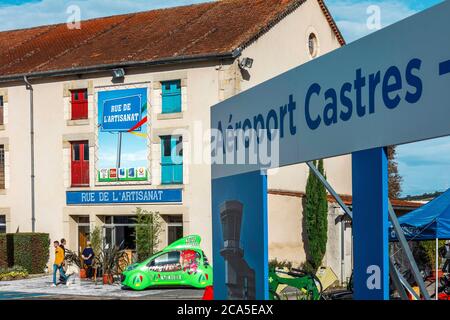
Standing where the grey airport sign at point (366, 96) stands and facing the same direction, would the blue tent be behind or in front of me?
behind

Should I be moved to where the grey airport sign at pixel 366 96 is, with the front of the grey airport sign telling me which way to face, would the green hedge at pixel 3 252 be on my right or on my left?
on my right

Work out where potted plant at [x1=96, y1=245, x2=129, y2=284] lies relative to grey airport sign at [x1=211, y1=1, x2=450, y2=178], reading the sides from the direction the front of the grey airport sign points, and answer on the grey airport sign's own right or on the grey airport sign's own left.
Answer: on the grey airport sign's own right

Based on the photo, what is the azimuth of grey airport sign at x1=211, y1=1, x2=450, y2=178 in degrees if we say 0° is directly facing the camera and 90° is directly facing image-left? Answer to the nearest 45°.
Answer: approximately 45°

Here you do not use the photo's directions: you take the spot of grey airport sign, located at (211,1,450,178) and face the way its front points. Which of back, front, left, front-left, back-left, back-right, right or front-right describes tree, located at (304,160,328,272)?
back-right

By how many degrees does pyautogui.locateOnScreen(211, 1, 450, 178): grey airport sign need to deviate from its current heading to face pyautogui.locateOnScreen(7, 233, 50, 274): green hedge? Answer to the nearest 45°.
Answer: approximately 90° to its right

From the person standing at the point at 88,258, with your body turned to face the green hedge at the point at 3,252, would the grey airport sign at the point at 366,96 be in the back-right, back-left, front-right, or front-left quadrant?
back-left

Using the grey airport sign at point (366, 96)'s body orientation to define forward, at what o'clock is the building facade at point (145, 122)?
The building facade is roughly at 4 o'clock from the grey airport sign.
